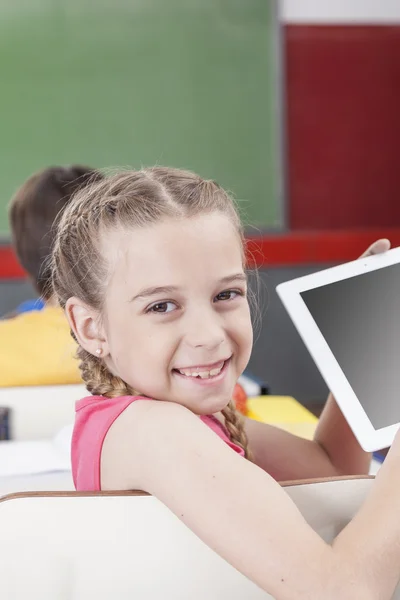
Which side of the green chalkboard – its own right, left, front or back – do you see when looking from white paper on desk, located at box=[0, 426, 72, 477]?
front

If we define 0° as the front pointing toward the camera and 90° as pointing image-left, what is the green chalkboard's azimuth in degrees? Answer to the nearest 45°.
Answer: approximately 0°

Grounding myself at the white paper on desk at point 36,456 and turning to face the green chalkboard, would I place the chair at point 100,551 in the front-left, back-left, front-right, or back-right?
back-right

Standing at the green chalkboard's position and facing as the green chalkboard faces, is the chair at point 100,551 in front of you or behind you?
in front

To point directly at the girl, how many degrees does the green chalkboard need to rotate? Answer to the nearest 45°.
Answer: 0° — it already faces them

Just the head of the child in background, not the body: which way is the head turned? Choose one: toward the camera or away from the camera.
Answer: away from the camera

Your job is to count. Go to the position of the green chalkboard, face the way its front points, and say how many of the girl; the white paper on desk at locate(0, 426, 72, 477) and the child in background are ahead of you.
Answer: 3

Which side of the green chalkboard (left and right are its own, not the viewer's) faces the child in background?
front
